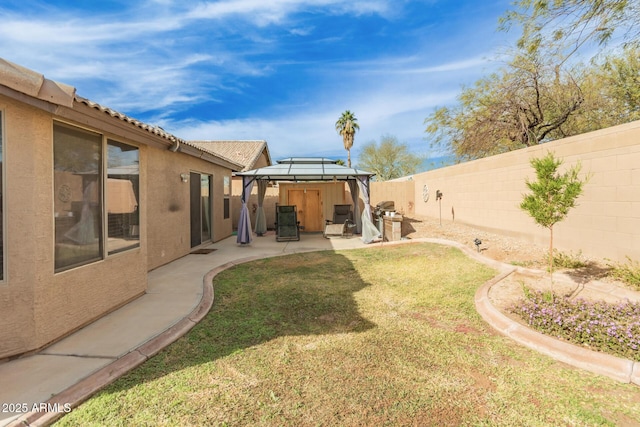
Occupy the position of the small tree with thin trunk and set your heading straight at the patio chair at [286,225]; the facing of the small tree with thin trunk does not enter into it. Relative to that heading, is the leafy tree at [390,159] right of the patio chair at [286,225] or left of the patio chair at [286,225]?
right

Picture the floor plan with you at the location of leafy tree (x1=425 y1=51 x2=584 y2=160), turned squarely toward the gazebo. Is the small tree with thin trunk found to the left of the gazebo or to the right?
left

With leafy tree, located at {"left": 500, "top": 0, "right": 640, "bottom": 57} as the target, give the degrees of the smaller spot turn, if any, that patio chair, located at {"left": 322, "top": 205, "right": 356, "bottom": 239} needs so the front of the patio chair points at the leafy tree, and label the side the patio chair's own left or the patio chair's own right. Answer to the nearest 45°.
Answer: approximately 90° to the patio chair's own left

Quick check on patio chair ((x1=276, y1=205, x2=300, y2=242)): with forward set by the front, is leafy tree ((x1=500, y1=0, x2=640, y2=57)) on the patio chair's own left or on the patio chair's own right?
on the patio chair's own left

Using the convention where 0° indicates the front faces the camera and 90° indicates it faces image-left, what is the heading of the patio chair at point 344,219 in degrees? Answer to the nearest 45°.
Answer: approximately 45°

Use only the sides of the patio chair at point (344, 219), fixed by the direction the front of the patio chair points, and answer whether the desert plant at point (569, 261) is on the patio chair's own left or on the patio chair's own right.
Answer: on the patio chair's own left

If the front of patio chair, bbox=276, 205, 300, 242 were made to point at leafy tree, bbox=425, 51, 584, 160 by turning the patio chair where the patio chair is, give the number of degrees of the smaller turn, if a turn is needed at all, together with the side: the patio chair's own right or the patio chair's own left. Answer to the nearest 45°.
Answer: approximately 90° to the patio chair's own left

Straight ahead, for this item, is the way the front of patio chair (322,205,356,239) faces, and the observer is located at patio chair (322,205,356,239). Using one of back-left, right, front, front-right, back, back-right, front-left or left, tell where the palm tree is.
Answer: back-right

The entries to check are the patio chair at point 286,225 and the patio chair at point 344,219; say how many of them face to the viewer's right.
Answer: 0

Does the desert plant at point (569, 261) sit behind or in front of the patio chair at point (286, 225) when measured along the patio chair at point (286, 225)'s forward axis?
in front

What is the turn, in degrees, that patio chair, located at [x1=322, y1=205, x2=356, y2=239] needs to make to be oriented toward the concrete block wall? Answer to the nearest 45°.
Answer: approximately 90° to its left
